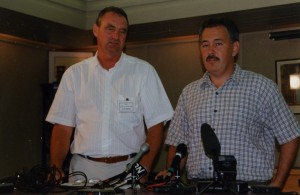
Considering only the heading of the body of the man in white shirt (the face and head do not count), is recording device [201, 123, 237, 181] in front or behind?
in front

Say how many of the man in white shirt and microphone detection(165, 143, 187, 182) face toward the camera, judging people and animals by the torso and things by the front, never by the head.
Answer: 1

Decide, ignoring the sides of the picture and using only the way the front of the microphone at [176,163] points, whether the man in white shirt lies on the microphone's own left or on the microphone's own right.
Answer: on the microphone's own left

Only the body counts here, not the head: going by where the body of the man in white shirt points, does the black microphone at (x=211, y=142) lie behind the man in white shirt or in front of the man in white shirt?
in front
